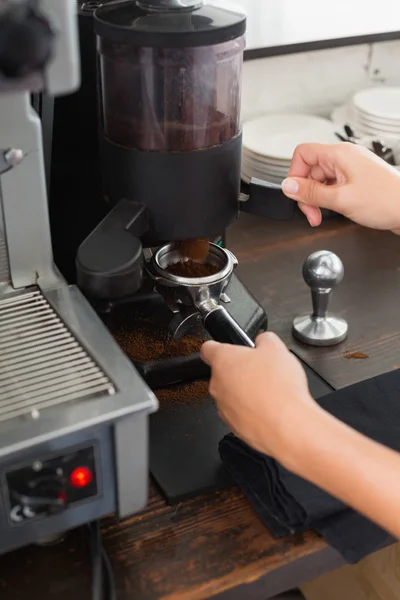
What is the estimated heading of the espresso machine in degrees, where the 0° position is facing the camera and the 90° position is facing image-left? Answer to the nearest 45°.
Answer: approximately 315°
